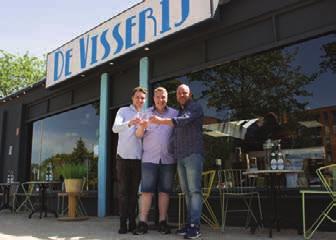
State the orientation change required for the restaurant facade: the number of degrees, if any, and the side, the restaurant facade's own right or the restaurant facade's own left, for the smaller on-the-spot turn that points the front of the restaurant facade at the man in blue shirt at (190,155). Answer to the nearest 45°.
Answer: approximately 45° to the restaurant facade's own left

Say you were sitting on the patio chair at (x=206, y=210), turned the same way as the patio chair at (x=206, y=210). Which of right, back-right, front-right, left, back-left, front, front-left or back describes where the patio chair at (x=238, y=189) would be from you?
back

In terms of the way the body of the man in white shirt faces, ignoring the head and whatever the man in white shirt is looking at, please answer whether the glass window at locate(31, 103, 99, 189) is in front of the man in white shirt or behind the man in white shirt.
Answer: behind

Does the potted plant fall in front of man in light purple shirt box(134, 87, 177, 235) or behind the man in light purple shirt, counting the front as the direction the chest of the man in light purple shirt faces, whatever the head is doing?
behind

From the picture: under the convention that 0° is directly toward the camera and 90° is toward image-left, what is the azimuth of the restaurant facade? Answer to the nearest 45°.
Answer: approximately 45°

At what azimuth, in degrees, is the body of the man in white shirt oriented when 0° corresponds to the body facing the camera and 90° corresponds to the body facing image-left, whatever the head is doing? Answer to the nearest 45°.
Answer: approximately 315°

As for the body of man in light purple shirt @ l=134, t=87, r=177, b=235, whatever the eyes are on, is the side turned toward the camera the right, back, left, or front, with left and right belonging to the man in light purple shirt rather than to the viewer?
front

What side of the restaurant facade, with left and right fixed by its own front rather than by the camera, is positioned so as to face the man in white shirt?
front

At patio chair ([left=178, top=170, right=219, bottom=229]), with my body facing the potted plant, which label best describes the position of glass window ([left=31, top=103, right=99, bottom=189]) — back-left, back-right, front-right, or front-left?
front-right

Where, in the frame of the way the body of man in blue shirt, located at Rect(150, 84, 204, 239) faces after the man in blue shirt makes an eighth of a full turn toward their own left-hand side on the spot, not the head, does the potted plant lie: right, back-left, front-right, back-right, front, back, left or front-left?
back-right
